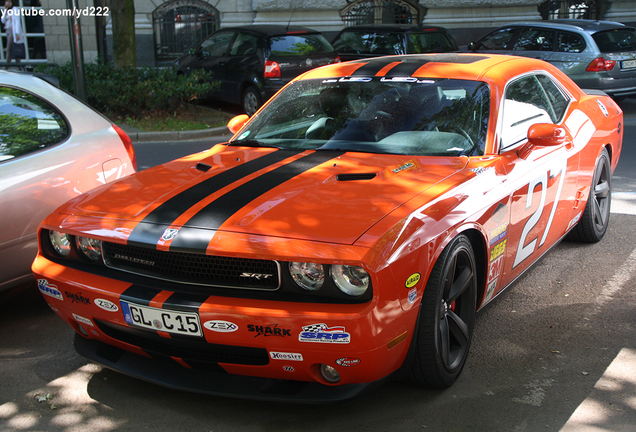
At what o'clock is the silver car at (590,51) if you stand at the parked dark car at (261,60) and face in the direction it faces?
The silver car is roughly at 5 o'clock from the parked dark car.

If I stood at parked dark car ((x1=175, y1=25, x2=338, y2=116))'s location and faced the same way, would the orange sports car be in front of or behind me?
behind

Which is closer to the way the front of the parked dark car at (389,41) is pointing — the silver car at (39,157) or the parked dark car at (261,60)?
the parked dark car

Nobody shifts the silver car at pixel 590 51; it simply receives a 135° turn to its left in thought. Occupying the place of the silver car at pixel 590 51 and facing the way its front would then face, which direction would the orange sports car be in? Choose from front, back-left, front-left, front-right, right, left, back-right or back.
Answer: front

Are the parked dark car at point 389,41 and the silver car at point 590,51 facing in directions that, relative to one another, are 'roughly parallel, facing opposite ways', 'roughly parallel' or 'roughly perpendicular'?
roughly parallel

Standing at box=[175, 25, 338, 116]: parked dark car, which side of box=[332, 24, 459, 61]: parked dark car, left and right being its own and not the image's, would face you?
left

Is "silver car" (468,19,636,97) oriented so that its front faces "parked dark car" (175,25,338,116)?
no

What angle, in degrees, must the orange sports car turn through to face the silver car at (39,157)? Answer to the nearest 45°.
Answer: approximately 90° to its right

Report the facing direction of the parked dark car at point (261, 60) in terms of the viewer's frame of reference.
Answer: facing away from the viewer and to the left of the viewer

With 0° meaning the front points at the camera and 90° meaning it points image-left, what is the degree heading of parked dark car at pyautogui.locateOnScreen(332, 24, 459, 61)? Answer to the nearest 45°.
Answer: approximately 135°

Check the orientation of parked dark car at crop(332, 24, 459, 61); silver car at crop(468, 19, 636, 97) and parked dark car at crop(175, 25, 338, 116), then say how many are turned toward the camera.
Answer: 0

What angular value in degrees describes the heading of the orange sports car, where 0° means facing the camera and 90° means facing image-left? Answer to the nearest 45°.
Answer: approximately 45°

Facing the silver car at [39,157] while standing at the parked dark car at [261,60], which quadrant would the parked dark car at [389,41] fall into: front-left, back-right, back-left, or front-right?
back-left

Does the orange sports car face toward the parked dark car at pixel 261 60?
no

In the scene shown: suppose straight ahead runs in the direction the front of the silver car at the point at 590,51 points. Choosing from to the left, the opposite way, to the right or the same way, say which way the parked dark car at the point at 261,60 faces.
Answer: the same way

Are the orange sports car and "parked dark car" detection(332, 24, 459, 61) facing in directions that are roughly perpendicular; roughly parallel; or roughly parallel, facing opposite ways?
roughly perpendicular

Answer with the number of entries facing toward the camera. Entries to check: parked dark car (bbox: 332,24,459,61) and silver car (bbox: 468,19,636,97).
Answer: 0

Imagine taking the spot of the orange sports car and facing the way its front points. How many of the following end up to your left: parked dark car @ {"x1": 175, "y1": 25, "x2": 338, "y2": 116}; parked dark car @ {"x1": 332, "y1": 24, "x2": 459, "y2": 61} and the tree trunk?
0

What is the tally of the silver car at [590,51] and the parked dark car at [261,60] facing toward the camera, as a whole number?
0
